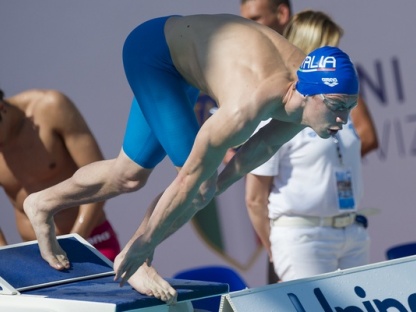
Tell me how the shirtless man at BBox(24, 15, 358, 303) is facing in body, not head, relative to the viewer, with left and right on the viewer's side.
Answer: facing the viewer and to the right of the viewer

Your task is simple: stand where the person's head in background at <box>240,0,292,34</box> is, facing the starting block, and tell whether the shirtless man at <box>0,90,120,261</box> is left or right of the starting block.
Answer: right

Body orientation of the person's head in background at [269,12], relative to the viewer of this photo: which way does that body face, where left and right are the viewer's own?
facing the viewer and to the left of the viewer

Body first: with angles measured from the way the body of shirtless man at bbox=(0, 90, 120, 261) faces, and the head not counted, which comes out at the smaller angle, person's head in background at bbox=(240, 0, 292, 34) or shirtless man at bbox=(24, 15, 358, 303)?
the shirtless man

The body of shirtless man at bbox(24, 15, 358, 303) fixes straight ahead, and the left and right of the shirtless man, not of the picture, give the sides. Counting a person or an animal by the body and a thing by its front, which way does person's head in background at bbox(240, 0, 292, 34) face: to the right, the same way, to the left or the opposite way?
to the right

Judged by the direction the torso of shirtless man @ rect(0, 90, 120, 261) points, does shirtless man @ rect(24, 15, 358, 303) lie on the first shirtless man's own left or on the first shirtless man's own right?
on the first shirtless man's own left

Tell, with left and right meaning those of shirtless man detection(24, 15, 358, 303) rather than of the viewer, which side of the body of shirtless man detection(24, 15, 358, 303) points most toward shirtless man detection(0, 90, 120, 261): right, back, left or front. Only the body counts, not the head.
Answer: back
